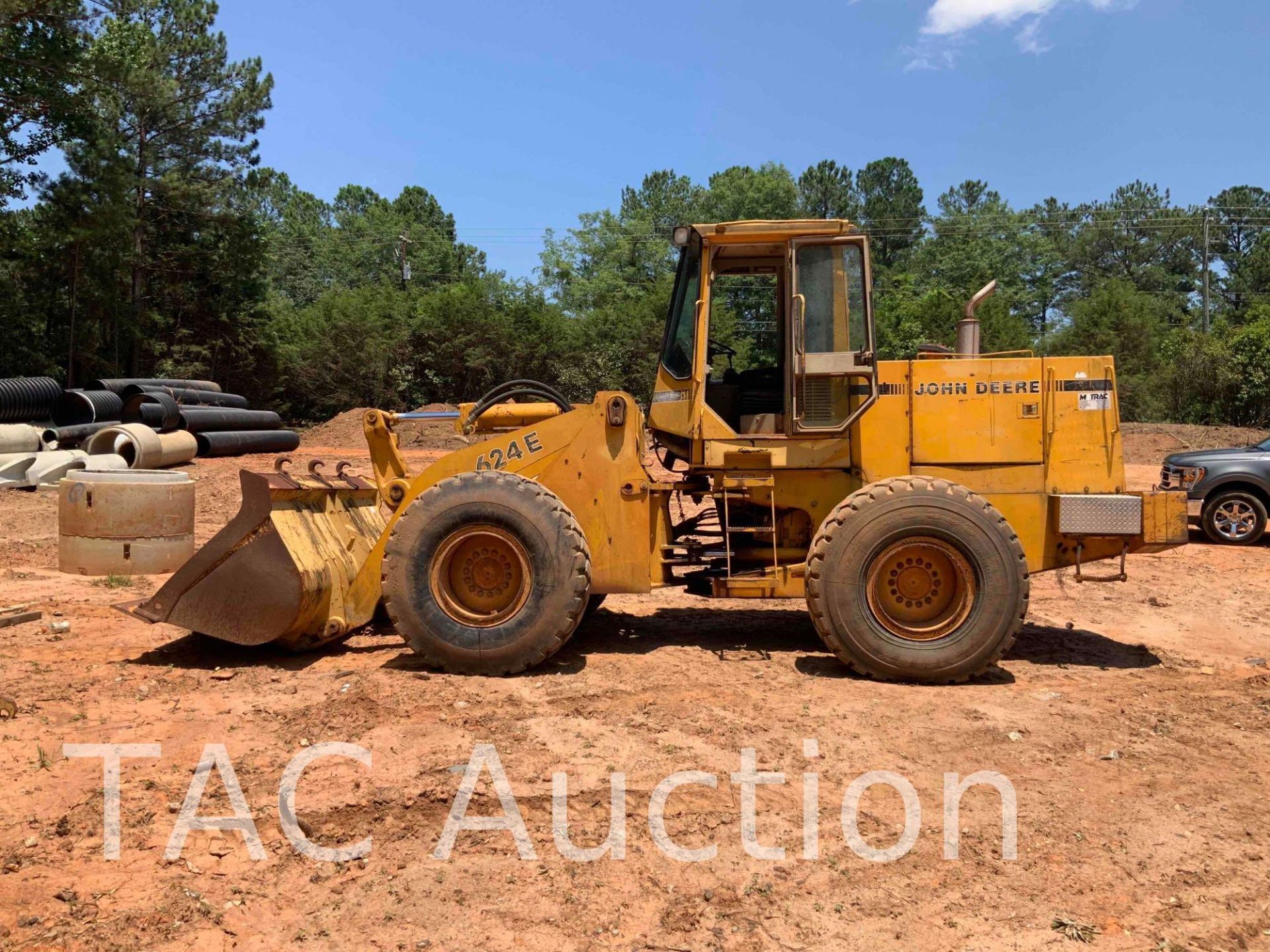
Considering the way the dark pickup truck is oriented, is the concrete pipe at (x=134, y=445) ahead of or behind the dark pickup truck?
ahead

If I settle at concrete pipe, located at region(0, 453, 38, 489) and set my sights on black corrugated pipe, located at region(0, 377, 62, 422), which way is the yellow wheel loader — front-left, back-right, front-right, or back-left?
back-right

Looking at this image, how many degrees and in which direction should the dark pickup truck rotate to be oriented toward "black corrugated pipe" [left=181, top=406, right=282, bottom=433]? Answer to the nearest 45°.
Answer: approximately 45° to its right

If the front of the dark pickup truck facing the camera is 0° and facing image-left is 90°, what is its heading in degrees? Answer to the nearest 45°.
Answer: approximately 45°

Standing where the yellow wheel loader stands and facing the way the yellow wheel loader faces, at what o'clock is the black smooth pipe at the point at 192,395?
The black smooth pipe is roughly at 2 o'clock from the yellow wheel loader.

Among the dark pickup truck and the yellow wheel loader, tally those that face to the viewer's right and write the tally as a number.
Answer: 0

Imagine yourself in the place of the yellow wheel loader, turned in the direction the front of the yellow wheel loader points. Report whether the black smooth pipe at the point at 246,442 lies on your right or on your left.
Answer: on your right

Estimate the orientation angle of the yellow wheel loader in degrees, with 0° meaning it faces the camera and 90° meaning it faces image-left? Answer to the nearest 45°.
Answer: approximately 90°
